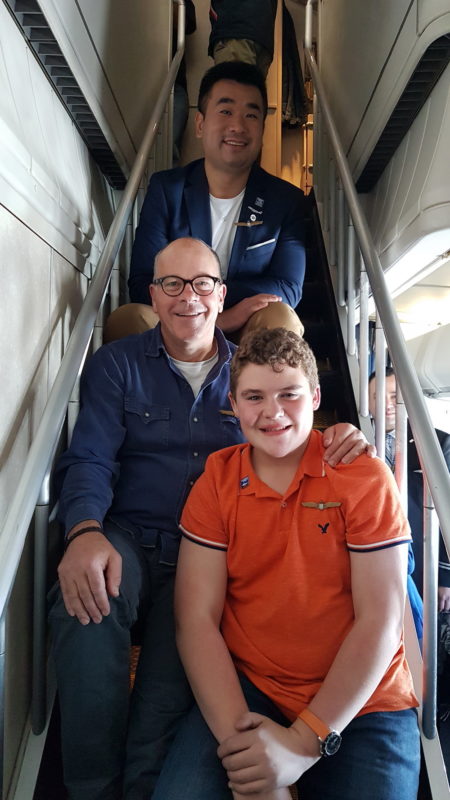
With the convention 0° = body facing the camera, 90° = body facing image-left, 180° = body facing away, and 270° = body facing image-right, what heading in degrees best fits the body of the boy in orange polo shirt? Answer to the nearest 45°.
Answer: approximately 0°

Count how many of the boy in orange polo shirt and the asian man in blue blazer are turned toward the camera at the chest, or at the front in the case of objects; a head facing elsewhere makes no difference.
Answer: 2
